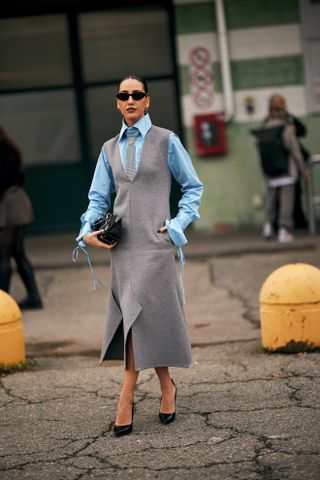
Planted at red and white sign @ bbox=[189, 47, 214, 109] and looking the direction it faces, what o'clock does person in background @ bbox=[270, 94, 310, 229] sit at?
The person in background is roughly at 10 o'clock from the red and white sign.

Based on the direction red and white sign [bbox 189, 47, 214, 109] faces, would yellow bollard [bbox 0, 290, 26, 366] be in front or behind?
in front

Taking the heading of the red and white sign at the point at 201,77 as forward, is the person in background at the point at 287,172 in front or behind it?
in front

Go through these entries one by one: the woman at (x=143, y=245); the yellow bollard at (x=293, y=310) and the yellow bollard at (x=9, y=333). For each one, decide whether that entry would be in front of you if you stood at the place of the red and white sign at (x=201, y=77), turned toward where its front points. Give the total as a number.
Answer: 3

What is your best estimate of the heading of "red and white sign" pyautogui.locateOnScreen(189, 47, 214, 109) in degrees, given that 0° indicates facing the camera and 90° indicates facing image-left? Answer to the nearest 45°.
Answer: approximately 0°

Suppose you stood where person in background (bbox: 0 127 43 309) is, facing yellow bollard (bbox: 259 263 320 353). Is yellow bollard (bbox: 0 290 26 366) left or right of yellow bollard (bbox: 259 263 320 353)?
right

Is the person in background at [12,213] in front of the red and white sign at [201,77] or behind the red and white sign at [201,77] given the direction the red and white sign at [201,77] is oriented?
in front

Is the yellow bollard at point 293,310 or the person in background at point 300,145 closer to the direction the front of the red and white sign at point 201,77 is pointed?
the yellow bollard

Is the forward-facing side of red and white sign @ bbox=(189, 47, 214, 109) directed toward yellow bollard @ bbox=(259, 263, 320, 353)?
yes
